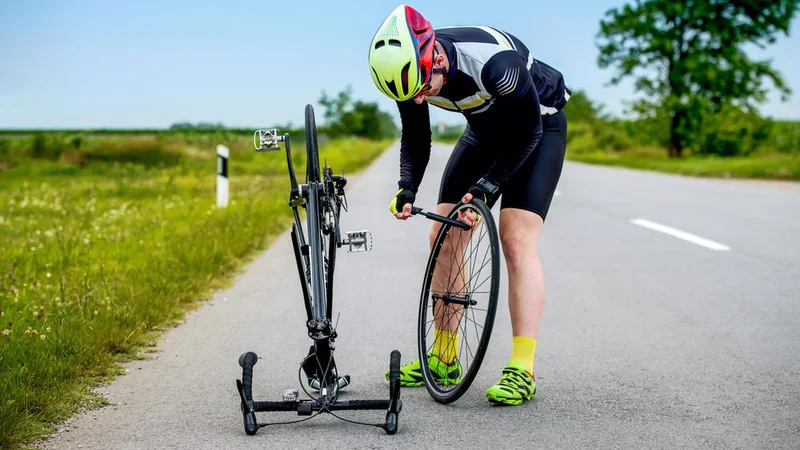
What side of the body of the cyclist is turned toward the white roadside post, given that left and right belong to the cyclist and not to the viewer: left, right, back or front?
right

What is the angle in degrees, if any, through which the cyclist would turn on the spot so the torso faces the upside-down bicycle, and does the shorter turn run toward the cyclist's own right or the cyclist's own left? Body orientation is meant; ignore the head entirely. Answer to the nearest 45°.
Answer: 0° — they already face it

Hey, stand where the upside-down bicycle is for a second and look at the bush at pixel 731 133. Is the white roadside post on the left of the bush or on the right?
left

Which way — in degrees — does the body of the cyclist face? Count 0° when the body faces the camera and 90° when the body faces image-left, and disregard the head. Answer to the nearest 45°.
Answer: approximately 45°

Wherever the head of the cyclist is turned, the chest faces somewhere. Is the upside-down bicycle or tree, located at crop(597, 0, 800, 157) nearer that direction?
the upside-down bicycle

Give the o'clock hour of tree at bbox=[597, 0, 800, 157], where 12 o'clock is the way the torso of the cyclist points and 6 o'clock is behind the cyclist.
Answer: The tree is roughly at 5 o'clock from the cyclist.

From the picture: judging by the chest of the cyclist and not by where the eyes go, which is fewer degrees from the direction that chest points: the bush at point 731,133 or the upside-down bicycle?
the upside-down bicycle

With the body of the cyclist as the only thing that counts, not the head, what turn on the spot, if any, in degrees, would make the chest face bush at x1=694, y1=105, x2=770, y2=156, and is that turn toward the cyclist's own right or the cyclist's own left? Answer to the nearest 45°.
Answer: approximately 135° to the cyclist's own right
